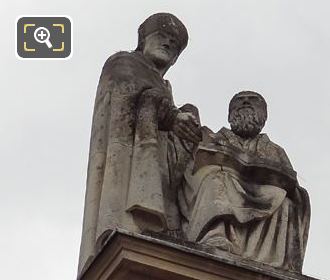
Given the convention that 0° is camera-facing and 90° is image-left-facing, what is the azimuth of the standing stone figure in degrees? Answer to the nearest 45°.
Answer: approximately 315°

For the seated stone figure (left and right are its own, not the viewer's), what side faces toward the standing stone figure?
right

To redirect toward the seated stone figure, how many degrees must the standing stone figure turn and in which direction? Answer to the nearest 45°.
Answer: approximately 45° to its left

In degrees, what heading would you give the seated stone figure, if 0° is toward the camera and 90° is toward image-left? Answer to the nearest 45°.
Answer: approximately 0°
